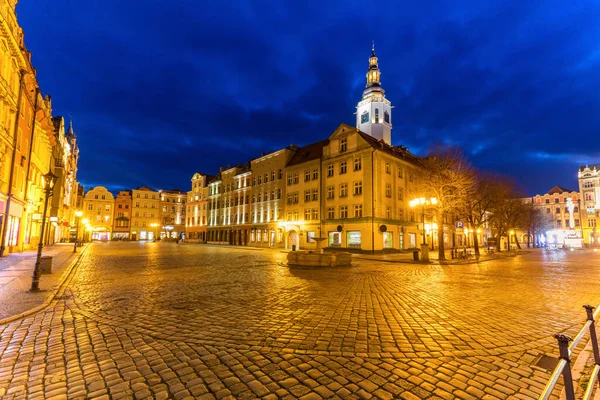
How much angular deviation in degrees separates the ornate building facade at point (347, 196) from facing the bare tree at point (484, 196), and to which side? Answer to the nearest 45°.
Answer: approximately 135° to its left

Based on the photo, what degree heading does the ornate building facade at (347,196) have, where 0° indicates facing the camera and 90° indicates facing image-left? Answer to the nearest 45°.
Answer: approximately 45°

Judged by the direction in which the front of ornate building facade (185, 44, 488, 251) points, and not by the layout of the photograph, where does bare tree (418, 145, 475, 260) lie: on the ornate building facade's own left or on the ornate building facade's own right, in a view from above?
on the ornate building facade's own left
